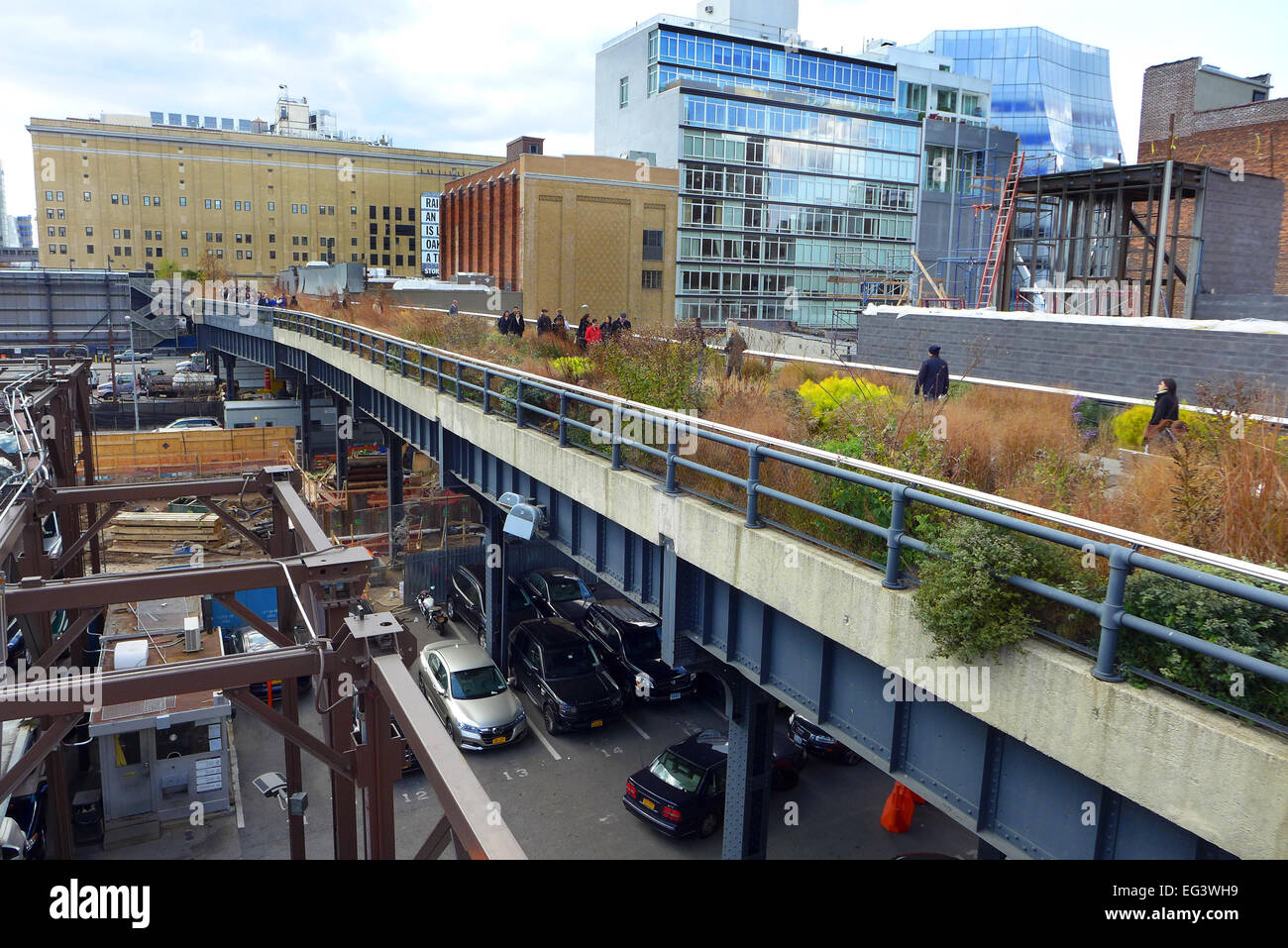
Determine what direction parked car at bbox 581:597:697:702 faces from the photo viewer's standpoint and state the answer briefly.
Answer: facing the viewer and to the right of the viewer

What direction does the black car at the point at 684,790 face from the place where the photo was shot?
facing away from the viewer and to the right of the viewer

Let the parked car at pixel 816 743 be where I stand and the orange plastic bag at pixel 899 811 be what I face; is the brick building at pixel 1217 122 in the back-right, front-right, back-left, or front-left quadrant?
back-left

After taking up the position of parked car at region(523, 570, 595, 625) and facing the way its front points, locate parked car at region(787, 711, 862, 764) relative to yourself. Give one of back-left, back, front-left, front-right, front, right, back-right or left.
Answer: front

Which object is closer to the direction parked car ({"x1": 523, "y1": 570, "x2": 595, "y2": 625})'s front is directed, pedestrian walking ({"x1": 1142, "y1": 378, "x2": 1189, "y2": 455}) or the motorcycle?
the pedestrian walking
